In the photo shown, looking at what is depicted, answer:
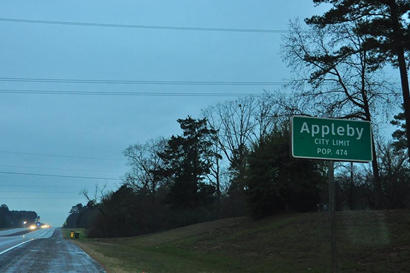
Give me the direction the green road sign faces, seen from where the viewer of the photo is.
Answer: facing the viewer
